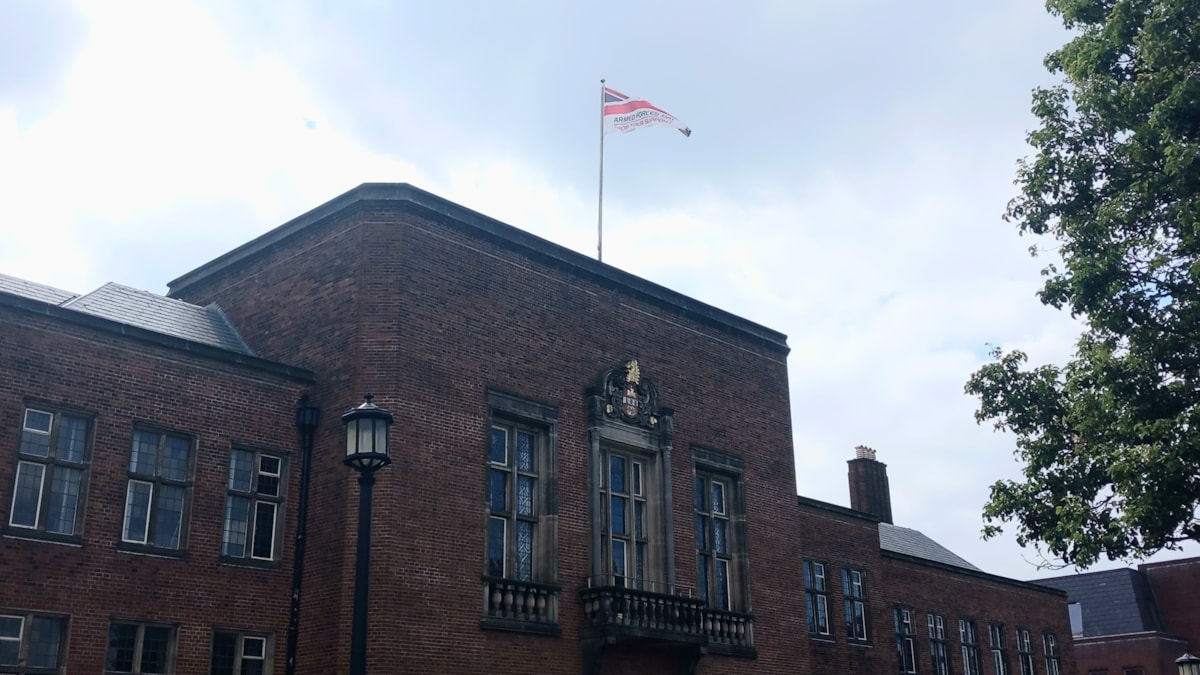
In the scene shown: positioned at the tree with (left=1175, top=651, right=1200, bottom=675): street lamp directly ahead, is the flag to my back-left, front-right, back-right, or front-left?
front-left

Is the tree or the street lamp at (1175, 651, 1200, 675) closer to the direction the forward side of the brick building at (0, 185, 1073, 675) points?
the tree

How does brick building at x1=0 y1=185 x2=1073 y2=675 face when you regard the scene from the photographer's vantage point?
facing the viewer and to the right of the viewer

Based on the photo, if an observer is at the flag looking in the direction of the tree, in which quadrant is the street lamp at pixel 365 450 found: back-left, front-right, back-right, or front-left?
front-right

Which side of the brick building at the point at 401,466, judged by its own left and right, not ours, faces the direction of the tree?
front

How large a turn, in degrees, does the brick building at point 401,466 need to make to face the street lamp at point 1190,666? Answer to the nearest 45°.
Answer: approximately 90° to its left

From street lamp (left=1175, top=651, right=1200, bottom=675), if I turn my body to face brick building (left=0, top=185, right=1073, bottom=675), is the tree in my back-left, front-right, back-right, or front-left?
front-left

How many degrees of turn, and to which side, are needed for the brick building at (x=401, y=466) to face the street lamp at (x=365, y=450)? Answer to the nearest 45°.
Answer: approximately 45° to its right
